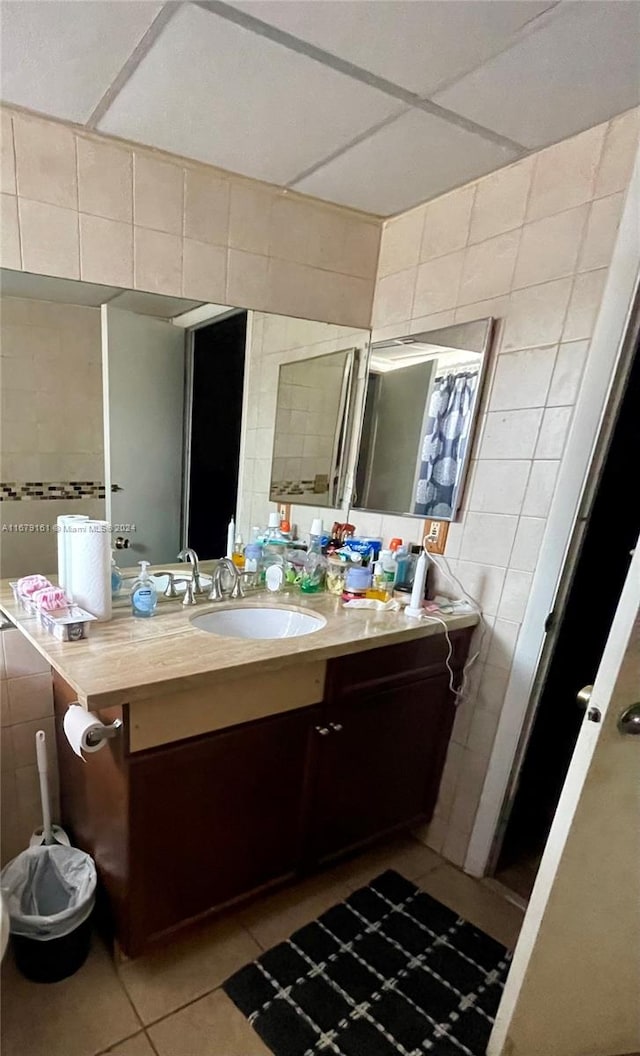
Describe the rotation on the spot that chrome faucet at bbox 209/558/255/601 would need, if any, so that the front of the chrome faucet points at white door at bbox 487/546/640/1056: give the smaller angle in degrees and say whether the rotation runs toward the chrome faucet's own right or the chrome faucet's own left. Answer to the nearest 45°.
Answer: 0° — it already faces it

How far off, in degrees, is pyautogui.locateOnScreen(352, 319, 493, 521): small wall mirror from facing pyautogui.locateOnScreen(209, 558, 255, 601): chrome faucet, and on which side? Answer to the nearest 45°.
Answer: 0° — it already faces it

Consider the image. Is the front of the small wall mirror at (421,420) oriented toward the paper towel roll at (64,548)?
yes

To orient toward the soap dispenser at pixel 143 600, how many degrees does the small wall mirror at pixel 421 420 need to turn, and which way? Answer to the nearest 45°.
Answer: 0° — it already faces it

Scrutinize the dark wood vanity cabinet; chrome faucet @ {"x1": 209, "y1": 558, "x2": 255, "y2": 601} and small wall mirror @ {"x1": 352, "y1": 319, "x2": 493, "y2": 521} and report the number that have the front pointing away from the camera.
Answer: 0

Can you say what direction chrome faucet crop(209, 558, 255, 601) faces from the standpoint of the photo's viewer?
facing the viewer and to the right of the viewer

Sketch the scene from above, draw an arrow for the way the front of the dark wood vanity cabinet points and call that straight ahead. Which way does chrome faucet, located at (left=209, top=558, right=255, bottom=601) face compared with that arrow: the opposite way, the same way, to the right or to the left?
the same way

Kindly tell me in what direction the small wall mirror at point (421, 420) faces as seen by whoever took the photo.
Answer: facing the viewer and to the left of the viewer

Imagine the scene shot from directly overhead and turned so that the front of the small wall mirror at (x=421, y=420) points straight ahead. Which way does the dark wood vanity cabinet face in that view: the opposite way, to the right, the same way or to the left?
to the left

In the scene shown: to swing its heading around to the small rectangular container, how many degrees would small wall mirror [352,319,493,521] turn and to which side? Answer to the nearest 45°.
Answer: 0° — it already faces it

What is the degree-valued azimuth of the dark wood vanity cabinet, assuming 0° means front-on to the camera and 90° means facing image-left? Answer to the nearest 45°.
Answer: approximately 315°

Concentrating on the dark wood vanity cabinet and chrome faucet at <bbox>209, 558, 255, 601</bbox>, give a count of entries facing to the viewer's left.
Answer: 0

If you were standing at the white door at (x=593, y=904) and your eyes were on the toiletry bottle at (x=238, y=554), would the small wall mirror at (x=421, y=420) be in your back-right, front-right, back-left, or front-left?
front-right

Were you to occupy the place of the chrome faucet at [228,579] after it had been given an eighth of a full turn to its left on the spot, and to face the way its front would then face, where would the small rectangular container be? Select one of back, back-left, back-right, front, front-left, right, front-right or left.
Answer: back-right
